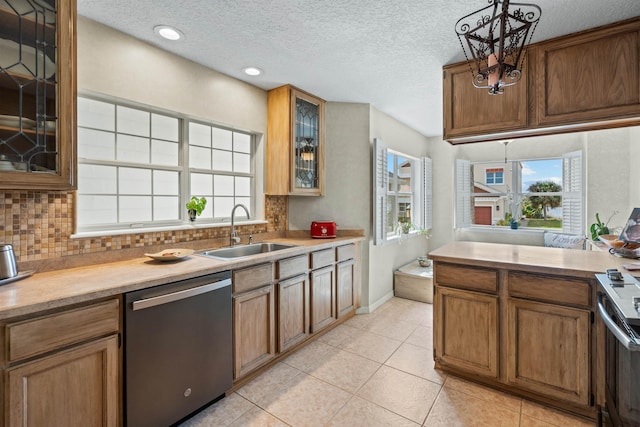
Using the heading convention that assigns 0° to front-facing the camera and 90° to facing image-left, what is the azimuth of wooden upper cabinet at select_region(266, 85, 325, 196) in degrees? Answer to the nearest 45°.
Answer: approximately 315°

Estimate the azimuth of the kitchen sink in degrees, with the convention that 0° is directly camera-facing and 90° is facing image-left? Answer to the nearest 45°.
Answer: approximately 315°

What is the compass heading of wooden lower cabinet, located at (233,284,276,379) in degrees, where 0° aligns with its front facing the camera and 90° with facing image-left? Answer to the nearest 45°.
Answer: approximately 315°

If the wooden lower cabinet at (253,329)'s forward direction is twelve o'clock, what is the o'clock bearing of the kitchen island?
The kitchen island is roughly at 11 o'clock from the wooden lower cabinet.

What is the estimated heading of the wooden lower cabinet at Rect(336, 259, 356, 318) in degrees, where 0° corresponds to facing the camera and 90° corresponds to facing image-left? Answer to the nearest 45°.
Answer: approximately 315°

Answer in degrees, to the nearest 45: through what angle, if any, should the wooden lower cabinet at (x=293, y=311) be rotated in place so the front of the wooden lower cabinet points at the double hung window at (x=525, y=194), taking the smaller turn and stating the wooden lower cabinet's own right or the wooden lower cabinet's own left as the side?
approximately 90° to the wooden lower cabinet's own left

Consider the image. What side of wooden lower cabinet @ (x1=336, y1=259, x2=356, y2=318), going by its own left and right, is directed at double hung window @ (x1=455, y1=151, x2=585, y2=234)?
left

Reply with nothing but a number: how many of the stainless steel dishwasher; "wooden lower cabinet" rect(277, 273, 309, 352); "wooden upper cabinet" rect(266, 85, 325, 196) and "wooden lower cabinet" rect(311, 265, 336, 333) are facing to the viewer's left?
0

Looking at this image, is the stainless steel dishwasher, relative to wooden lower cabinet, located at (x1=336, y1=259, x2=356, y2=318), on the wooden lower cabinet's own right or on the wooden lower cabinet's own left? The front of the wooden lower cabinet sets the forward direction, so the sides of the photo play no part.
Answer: on the wooden lower cabinet's own right

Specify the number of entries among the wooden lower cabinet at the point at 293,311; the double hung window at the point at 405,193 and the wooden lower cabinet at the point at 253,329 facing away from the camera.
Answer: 0

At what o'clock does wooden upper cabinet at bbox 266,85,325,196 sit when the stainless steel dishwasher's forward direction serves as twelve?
The wooden upper cabinet is roughly at 9 o'clock from the stainless steel dishwasher.

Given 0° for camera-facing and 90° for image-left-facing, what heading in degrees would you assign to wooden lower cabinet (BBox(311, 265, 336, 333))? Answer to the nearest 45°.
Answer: approximately 315°

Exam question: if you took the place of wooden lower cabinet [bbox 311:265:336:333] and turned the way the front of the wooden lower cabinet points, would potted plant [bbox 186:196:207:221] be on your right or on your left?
on your right

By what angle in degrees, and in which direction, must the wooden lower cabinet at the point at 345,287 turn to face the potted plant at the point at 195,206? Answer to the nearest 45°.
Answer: approximately 90° to its right
